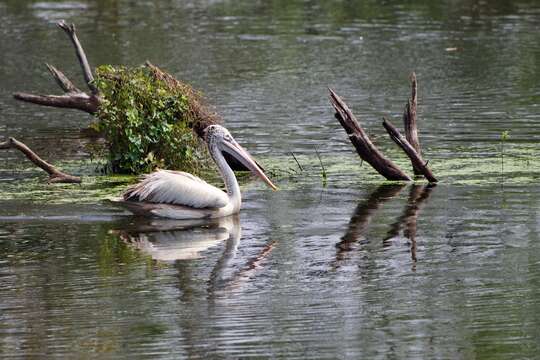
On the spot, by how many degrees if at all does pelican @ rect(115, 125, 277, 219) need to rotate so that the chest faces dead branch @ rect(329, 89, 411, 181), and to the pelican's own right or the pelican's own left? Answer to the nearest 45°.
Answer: approximately 45° to the pelican's own left

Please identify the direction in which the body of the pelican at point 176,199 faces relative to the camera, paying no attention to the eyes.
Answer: to the viewer's right

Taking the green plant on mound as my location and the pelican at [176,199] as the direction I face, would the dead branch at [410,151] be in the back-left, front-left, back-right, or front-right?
front-left

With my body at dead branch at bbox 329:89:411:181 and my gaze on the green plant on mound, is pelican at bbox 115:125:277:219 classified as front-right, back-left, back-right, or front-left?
front-left

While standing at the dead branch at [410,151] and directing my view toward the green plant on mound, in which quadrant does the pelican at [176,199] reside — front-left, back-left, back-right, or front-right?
front-left

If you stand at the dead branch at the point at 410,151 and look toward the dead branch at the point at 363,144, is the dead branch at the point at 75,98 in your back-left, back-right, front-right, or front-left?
front-right

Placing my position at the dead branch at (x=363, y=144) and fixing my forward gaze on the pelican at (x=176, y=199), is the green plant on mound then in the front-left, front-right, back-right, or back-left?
front-right

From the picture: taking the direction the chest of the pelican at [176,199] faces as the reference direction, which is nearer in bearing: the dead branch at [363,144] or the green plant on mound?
the dead branch

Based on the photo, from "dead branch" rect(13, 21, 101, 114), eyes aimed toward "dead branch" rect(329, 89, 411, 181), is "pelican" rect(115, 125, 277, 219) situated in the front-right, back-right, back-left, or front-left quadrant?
front-right

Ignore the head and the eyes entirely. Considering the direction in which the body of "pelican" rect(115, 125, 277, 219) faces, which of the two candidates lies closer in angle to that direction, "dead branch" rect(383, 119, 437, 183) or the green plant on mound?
the dead branch

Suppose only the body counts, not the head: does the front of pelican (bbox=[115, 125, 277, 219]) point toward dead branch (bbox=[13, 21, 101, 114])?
no

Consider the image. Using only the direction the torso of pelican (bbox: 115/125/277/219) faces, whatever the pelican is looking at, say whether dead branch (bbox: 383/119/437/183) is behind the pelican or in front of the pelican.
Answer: in front

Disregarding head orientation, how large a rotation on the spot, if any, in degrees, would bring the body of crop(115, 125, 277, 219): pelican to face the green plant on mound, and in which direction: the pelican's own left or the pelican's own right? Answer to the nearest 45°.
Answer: approximately 90° to the pelican's own left

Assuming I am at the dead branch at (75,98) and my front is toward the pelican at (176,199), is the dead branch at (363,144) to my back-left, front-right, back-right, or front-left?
front-left
